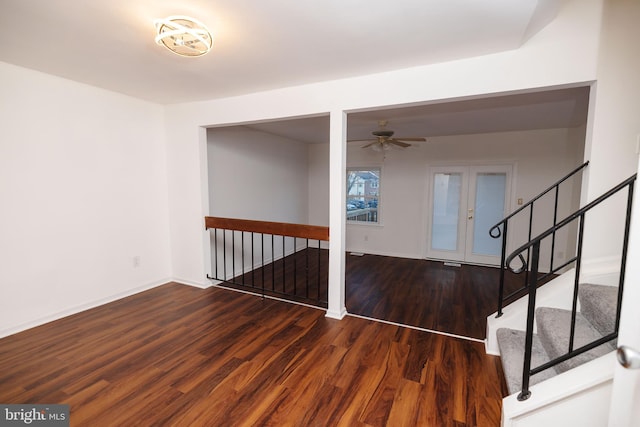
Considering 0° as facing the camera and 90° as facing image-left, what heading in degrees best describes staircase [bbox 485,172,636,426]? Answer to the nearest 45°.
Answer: approximately 90°

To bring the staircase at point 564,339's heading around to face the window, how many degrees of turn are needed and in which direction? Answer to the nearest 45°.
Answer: approximately 45° to its right

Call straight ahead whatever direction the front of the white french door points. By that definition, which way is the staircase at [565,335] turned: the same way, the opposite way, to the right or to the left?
to the right

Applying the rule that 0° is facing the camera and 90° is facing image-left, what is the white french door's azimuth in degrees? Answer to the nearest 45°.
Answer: approximately 0°

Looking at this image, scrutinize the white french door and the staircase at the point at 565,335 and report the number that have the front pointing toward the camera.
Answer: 1

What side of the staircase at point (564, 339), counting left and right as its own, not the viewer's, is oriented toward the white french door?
right

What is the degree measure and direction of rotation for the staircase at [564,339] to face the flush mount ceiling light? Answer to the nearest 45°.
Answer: approximately 45° to its left

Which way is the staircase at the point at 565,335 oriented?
to the viewer's left

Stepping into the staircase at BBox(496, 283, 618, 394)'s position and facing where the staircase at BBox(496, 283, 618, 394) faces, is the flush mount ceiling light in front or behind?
in front
